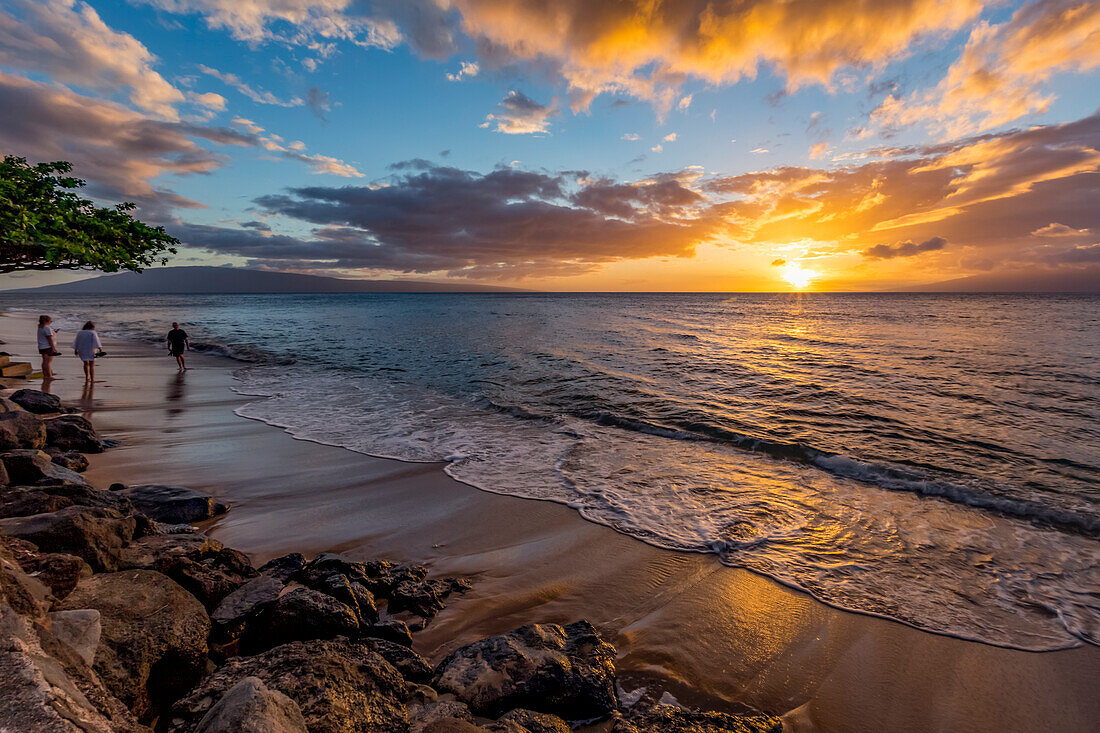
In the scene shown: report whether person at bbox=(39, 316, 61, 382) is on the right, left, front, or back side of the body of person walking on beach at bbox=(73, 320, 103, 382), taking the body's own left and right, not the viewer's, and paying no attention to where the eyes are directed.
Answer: left

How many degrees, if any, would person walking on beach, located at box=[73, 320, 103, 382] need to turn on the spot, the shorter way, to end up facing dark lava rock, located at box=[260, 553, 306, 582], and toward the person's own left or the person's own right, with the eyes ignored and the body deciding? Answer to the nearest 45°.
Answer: approximately 135° to the person's own right

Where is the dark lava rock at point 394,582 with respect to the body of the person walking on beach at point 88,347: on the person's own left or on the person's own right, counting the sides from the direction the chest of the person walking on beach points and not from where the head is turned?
on the person's own right

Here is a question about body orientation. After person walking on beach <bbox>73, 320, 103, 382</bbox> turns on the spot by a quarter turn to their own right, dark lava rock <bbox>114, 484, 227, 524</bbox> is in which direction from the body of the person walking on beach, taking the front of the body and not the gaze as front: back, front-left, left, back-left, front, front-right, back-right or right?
front-right

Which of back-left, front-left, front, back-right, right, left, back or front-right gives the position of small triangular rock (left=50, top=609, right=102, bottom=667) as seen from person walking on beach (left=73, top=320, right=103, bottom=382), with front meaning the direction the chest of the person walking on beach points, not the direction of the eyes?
back-right

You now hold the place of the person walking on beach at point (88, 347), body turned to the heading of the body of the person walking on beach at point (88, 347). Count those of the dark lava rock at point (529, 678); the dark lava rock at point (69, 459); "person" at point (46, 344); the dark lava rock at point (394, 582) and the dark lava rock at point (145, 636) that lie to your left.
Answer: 1

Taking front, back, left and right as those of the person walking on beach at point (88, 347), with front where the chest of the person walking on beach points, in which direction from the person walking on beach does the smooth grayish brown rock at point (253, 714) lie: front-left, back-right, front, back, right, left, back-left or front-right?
back-right

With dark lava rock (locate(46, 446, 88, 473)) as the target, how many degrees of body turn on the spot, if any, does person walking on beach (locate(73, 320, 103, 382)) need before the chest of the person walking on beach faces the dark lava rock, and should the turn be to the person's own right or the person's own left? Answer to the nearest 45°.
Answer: approximately 135° to the person's own right

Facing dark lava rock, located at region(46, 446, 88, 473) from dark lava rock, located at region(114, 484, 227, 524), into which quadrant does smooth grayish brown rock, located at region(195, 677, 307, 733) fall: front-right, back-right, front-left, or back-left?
back-left

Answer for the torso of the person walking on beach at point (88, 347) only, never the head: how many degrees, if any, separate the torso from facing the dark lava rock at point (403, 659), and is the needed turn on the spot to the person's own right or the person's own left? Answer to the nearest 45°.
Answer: approximately 135° to the person's own right

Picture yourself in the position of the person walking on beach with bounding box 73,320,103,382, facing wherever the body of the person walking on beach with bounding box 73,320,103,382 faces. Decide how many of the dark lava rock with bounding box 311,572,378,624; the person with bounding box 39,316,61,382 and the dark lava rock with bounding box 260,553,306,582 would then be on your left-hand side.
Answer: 1
